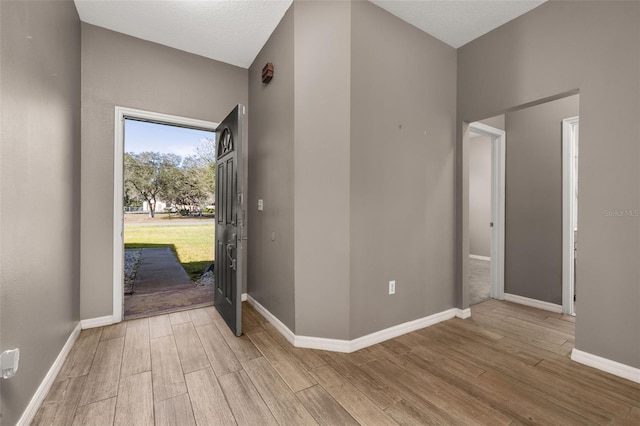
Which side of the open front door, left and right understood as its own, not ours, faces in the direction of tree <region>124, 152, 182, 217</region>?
right

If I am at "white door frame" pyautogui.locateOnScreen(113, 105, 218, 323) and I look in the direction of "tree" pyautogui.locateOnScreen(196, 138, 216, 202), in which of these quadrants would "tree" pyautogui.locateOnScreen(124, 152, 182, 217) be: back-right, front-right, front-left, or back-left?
front-left

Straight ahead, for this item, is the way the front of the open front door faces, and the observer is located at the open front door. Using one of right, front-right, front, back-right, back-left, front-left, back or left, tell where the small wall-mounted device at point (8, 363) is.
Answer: front-left

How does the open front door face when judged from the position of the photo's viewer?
facing to the left of the viewer

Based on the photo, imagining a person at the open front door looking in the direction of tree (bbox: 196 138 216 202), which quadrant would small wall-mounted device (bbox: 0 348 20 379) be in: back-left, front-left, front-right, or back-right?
back-left

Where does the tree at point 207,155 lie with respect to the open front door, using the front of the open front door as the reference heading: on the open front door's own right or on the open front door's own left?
on the open front door's own right
